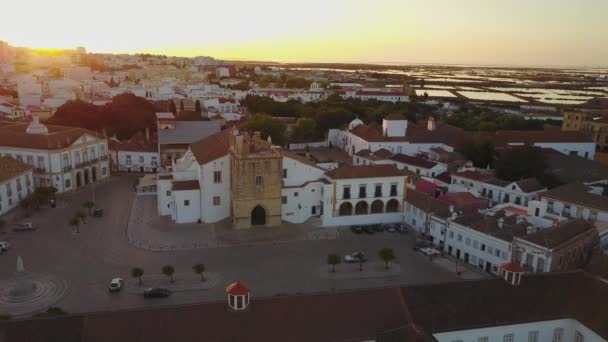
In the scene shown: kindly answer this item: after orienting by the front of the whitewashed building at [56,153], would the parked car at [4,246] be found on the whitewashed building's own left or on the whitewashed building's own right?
on the whitewashed building's own right

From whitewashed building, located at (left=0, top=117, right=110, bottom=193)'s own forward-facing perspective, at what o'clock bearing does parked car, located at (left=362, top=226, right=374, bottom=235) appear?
The parked car is roughly at 12 o'clock from the whitewashed building.

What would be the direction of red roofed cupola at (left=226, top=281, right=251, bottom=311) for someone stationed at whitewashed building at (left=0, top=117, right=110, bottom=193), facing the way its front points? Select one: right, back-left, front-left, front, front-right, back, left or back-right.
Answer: front-right

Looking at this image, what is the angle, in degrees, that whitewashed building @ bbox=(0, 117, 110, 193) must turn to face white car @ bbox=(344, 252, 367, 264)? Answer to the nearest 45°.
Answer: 0° — it already faces it

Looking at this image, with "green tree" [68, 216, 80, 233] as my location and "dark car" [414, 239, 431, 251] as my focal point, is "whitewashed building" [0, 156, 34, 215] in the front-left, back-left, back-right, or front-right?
back-left

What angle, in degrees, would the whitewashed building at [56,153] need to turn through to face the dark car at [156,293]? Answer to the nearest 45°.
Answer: approximately 45° to its right

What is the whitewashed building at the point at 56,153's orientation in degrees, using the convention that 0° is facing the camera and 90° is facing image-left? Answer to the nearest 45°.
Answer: approximately 315°

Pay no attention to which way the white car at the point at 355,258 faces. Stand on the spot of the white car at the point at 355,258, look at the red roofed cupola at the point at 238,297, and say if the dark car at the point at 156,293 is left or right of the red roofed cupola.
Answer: right

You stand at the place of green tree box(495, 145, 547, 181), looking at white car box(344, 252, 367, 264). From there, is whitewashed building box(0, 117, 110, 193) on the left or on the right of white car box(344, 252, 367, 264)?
right

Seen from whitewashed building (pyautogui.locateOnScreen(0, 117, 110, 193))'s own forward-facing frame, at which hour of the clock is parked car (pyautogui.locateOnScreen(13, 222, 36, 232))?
The parked car is roughly at 2 o'clock from the whitewashed building.

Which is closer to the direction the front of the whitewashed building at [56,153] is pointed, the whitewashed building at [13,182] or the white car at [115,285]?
the white car
